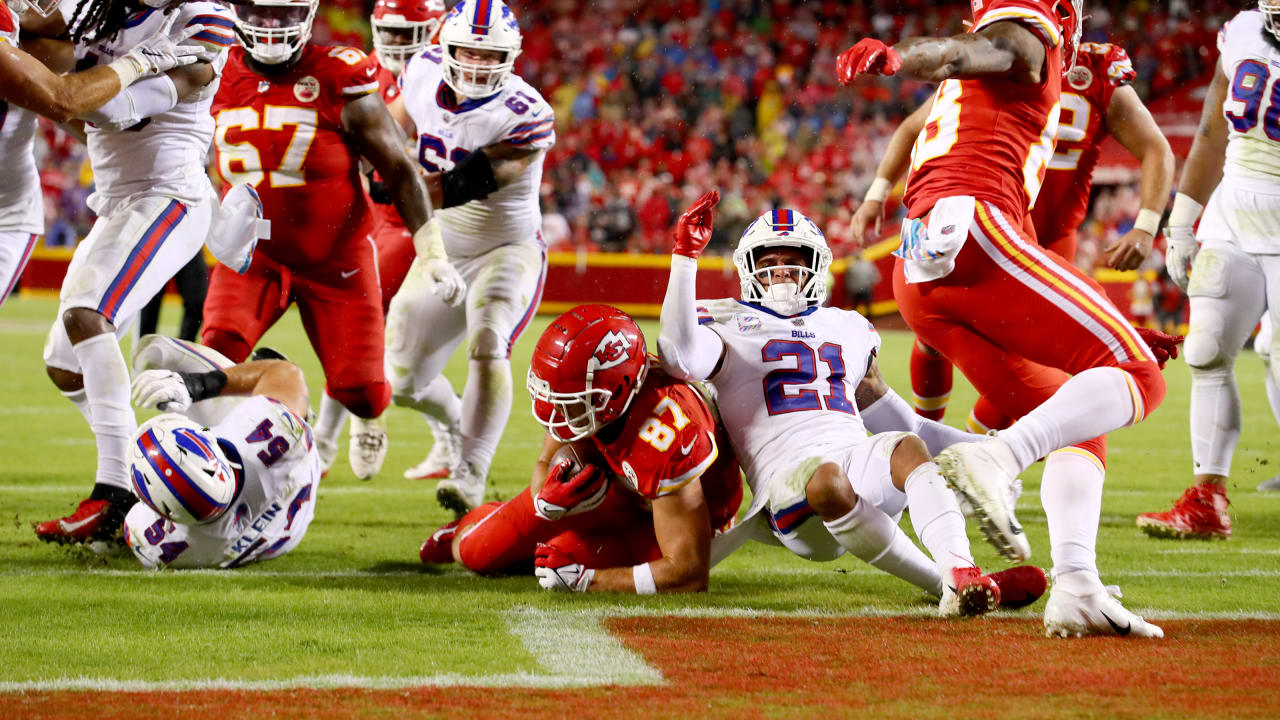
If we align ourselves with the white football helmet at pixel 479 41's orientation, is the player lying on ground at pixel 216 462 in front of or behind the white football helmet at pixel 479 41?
in front

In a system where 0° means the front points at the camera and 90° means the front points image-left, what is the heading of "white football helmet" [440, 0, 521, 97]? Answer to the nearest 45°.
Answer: approximately 0°

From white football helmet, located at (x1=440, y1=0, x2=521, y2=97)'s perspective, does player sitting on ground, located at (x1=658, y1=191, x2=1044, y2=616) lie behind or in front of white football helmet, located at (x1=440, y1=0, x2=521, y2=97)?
in front

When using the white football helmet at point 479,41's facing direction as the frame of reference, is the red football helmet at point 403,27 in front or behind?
behind

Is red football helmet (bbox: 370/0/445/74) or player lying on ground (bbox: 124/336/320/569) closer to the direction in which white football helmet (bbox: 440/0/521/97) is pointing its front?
the player lying on ground

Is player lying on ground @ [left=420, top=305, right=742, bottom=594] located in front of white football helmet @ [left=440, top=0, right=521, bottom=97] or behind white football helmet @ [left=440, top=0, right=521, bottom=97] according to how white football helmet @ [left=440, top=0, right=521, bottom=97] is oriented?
in front

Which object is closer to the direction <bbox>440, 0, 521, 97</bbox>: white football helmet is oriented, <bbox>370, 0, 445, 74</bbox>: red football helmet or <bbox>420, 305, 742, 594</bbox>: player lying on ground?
the player lying on ground

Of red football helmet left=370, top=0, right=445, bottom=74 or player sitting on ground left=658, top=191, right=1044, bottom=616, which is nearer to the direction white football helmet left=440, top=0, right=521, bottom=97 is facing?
the player sitting on ground
